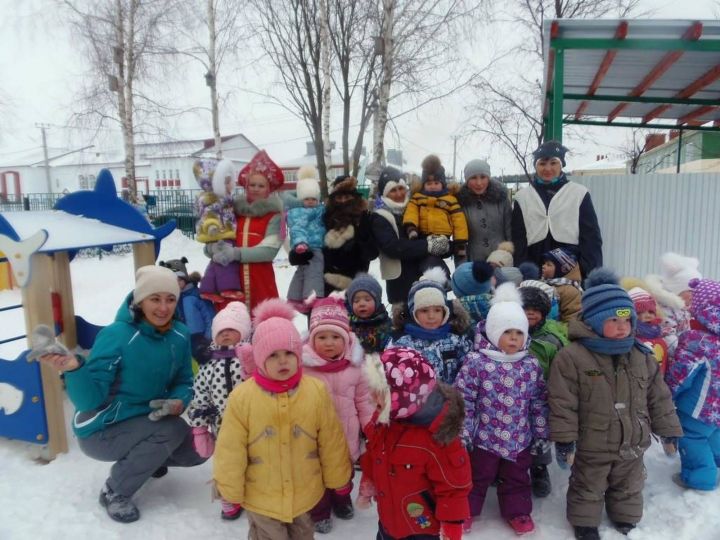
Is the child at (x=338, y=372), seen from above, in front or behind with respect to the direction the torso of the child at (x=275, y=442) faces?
behind

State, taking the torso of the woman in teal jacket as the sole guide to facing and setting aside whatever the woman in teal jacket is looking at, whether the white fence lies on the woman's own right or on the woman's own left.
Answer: on the woman's own left

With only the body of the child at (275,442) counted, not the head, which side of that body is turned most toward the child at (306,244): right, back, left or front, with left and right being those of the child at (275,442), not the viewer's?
back

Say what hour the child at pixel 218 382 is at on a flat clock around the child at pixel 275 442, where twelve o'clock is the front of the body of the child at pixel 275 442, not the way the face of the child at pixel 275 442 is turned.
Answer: the child at pixel 218 382 is roughly at 5 o'clock from the child at pixel 275 442.

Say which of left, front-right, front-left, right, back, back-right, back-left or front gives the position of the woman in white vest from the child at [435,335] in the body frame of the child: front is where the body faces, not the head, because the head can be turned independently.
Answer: back-left

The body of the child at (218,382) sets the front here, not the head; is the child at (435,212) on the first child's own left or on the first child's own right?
on the first child's own left
